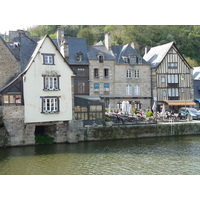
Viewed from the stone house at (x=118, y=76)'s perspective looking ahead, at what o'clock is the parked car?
The parked car is roughly at 10 o'clock from the stone house.

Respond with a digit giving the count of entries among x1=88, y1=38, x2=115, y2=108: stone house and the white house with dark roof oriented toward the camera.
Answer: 2

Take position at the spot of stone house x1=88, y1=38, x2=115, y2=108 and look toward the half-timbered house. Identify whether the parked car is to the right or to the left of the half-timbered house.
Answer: right

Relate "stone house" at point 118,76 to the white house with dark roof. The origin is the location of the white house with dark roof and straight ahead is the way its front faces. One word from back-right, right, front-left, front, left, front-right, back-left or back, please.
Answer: back-left

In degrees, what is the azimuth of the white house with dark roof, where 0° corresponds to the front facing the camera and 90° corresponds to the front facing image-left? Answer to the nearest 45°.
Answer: approximately 0°

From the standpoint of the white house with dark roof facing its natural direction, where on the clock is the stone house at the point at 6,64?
The stone house is roughly at 4 o'clock from the white house with dark roof.

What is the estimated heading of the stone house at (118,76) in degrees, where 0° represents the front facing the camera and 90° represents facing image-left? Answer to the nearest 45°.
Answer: approximately 0°

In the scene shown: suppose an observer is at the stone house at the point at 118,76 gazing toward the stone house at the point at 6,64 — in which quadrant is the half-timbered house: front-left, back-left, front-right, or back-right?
back-left
